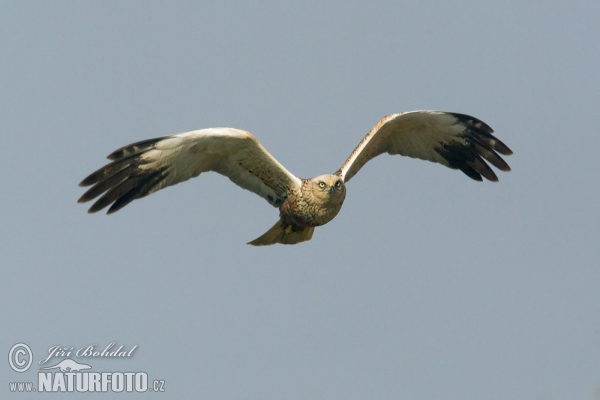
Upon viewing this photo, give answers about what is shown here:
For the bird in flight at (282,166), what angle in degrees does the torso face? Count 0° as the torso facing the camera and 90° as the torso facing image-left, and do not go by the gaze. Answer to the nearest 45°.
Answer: approximately 315°

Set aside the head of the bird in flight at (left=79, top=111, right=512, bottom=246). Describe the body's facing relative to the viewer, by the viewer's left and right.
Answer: facing the viewer and to the right of the viewer
